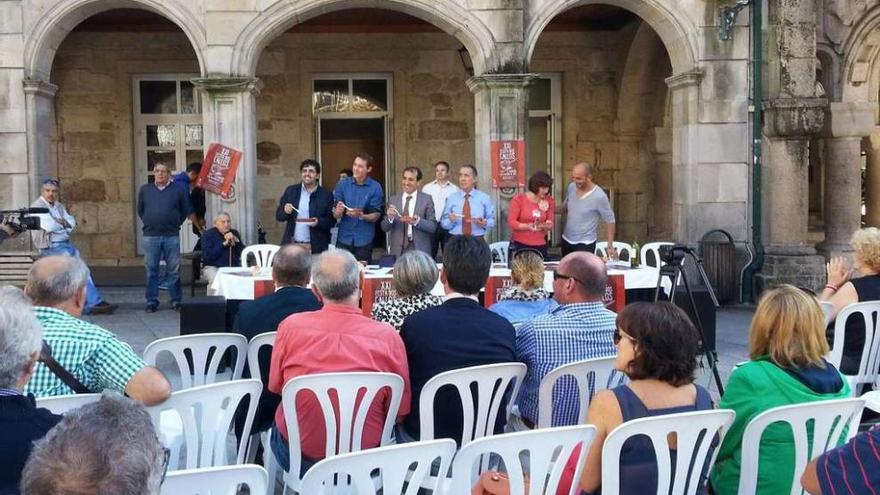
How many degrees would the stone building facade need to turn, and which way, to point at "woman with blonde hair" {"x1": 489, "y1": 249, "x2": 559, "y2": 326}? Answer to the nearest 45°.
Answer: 0° — it already faces them

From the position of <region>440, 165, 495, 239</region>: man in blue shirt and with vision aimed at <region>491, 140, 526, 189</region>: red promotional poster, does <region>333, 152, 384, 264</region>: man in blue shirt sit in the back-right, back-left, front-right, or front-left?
back-left

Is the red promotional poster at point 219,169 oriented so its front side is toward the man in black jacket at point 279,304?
yes

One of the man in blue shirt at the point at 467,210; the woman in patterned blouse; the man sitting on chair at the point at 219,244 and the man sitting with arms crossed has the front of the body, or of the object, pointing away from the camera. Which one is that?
the woman in patterned blouse

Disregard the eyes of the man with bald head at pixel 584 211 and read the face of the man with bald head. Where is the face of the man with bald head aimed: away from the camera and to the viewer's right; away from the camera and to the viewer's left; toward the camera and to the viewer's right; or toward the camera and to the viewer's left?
toward the camera and to the viewer's left

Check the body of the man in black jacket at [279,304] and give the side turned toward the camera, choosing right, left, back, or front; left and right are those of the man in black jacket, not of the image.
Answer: back

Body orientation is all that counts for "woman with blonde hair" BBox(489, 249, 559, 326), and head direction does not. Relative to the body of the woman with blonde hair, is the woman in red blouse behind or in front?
in front

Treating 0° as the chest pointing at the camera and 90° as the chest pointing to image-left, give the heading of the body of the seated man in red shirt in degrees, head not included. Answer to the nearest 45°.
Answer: approximately 180°

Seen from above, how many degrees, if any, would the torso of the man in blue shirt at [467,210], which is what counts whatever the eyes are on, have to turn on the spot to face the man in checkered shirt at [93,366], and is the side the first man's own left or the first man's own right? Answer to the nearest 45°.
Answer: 0° — they already face them

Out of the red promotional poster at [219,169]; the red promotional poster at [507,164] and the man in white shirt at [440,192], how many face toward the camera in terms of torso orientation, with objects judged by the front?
3

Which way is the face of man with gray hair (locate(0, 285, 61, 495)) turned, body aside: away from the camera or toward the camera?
away from the camera

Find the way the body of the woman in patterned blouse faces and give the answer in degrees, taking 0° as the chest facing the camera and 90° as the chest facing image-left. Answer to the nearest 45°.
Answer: approximately 180°

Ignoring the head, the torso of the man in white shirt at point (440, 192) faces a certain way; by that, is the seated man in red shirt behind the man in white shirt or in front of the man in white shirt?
in front

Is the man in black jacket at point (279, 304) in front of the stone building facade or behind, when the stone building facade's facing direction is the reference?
in front

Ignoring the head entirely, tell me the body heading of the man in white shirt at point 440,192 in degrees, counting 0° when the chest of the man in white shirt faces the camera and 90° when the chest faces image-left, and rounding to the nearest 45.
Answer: approximately 0°
